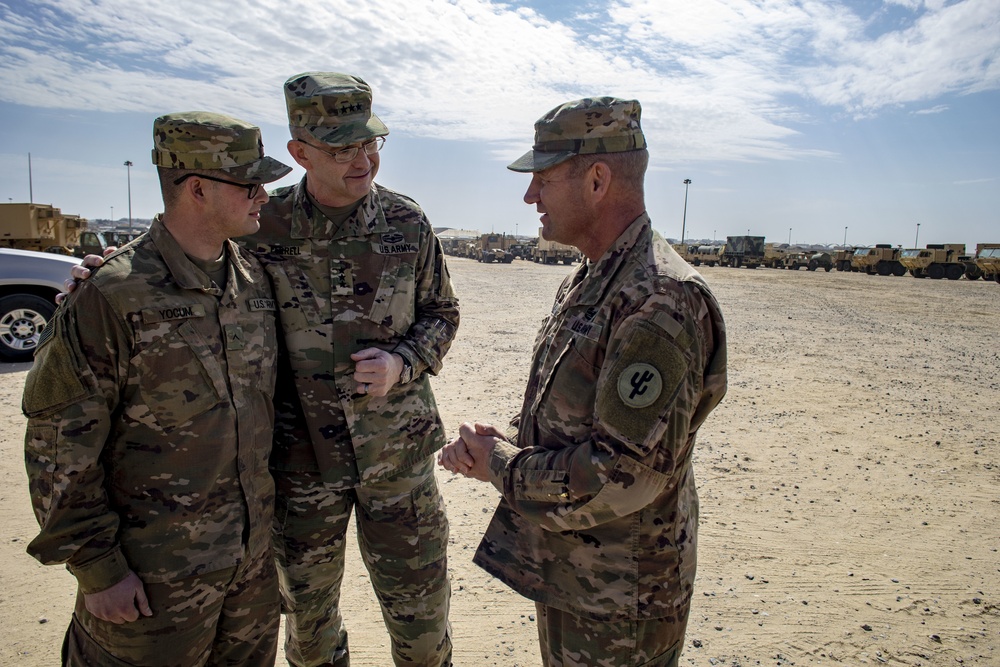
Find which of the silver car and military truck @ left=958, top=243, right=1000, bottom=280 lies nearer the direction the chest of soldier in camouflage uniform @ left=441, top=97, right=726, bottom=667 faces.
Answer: the silver car

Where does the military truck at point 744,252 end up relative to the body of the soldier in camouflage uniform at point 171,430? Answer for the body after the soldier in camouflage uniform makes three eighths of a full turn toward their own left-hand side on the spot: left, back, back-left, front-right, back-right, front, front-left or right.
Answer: front-right

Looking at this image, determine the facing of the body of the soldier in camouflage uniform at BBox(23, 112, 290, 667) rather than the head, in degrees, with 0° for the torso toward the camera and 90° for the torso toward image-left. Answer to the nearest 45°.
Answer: approximately 315°

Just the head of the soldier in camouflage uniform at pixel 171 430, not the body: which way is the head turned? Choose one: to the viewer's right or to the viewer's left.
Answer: to the viewer's right

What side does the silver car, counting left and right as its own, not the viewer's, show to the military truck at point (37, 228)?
left

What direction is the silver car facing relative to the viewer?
to the viewer's right

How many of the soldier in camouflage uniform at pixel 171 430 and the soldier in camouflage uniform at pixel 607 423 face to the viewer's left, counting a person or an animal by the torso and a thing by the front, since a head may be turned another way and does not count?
1

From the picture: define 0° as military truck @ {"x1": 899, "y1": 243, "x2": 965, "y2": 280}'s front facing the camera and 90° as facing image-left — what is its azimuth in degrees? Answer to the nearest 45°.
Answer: approximately 45°
